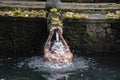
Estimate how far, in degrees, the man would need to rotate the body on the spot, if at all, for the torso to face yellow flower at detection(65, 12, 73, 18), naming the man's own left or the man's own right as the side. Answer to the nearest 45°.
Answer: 0° — they already face it

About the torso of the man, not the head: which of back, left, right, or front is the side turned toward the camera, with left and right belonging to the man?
back
